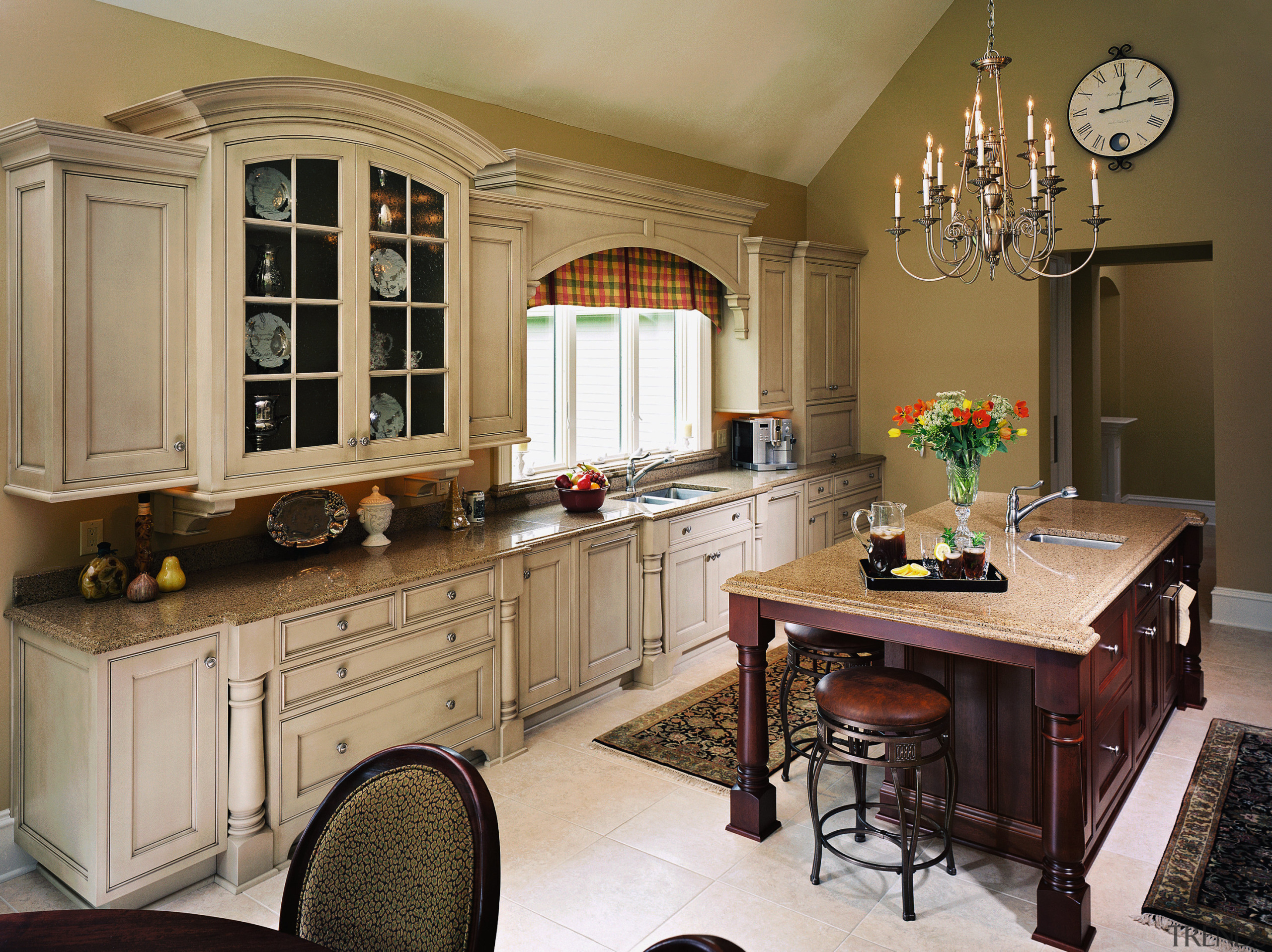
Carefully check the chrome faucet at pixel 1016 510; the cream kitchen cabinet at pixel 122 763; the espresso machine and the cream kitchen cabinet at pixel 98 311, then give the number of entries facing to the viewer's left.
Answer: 0

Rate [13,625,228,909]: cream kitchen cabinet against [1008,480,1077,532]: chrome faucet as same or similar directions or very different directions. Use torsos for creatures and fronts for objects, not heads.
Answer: same or similar directions

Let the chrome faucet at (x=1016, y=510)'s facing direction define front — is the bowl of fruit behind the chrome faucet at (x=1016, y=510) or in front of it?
behind

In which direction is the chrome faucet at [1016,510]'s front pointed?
to the viewer's right

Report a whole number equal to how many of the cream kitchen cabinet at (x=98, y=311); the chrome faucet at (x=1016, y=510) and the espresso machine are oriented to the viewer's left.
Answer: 0

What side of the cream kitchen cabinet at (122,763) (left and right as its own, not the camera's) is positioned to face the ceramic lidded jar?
left

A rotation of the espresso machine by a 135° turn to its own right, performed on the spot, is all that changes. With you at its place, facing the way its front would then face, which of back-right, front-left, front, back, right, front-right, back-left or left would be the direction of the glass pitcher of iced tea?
left

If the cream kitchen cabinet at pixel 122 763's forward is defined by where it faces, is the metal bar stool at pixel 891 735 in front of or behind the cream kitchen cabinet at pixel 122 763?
in front

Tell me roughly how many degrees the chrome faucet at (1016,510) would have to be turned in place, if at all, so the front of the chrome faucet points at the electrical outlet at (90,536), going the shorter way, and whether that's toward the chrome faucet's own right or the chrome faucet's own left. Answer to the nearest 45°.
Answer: approximately 135° to the chrome faucet's own right

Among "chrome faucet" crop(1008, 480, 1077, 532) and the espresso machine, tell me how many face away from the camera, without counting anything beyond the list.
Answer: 0

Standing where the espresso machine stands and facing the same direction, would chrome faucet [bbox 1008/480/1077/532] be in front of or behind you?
in front

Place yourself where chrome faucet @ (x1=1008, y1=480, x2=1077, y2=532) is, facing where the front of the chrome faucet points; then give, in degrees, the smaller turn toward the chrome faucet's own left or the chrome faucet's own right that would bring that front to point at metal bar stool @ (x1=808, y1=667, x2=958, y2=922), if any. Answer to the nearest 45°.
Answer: approximately 90° to the chrome faucet's own right

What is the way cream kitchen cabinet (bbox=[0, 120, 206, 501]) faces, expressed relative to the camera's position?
facing the viewer and to the right of the viewer
